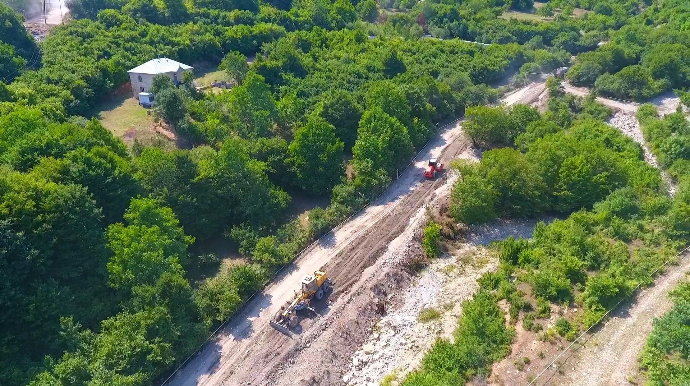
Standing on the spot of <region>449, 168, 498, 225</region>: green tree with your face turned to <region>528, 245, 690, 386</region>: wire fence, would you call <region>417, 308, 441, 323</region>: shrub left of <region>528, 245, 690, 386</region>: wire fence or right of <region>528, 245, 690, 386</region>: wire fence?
right

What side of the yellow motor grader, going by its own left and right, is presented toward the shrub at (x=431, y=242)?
back

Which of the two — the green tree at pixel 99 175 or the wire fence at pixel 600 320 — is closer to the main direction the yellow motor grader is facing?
the green tree

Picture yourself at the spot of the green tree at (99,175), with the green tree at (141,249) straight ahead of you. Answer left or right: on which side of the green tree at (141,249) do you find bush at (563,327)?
left

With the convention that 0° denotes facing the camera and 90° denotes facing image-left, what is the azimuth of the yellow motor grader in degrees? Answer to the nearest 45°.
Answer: approximately 45°

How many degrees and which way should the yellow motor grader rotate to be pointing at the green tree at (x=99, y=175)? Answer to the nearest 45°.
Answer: approximately 45° to its right

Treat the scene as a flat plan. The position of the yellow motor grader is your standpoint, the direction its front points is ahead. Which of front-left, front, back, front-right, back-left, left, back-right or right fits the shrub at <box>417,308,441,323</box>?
back-left

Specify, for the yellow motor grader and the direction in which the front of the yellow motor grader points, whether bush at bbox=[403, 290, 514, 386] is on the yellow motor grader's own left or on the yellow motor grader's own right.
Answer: on the yellow motor grader's own left

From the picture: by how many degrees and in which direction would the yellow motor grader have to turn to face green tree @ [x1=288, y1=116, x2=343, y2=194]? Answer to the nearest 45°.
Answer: approximately 135° to its right

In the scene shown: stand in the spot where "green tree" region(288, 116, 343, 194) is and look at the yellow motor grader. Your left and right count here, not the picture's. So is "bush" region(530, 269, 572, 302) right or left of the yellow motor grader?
left

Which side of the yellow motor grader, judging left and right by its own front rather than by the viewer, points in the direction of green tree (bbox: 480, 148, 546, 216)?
back

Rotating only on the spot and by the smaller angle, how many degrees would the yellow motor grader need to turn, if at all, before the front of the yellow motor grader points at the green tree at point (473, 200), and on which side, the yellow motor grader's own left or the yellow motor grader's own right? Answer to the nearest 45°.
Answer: approximately 180°
